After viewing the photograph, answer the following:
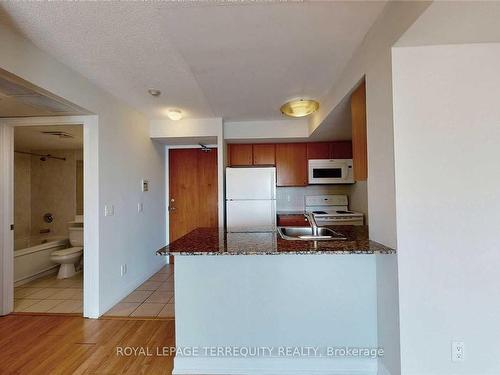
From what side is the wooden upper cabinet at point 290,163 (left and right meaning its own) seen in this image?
front

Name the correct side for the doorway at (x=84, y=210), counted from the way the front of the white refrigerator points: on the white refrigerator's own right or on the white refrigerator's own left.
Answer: on the white refrigerator's own right

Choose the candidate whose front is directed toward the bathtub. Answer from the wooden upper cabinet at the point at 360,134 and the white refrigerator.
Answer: the wooden upper cabinet

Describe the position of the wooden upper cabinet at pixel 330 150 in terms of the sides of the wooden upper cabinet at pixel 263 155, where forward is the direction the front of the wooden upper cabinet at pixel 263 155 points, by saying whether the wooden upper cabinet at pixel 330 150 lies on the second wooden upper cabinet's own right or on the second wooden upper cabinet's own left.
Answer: on the second wooden upper cabinet's own left

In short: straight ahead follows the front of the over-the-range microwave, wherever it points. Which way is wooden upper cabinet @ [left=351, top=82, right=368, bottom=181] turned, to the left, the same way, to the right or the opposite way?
to the right

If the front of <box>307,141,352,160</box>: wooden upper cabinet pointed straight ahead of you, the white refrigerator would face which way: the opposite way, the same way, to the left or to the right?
the same way

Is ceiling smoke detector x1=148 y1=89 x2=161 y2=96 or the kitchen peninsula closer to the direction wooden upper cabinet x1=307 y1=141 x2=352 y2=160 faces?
the kitchen peninsula

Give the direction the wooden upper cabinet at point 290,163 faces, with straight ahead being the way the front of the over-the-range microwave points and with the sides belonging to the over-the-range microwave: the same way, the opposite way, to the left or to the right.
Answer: the same way

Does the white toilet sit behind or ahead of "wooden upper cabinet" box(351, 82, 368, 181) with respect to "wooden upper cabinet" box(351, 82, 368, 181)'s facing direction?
ahead

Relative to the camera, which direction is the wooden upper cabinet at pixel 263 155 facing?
toward the camera

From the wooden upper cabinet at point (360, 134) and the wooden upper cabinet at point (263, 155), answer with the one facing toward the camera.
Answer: the wooden upper cabinet at point (263, 155)

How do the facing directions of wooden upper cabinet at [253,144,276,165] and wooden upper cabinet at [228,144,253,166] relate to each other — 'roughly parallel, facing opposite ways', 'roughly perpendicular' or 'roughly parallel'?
roughly parallel

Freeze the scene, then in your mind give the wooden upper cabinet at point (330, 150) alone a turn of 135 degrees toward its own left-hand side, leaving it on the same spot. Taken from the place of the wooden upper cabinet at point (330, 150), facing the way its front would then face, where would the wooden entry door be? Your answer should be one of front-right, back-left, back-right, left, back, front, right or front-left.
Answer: back-left

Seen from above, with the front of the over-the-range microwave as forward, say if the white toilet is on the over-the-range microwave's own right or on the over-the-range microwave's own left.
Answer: on the over-the-range microwave's own right

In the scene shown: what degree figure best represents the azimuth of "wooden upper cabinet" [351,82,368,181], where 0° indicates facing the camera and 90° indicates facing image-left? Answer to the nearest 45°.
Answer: approximately 90°

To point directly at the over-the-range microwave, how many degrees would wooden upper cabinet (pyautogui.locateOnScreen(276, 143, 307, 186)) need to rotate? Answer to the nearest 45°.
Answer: approximately 90° to its left

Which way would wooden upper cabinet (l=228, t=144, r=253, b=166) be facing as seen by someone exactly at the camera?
facing the viewer

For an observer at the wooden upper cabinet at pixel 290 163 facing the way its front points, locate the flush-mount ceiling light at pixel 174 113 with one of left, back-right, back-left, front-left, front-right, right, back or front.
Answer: front-right
